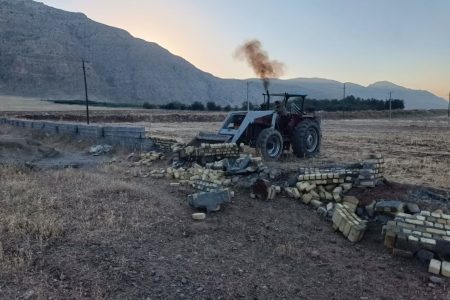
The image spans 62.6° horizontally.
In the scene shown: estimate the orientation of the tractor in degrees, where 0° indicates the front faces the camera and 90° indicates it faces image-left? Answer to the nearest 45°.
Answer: approximately 45°

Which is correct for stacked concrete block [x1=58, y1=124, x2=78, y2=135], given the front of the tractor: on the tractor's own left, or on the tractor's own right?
on the tractor's own right

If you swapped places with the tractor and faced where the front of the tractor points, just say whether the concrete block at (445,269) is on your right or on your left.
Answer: on your left

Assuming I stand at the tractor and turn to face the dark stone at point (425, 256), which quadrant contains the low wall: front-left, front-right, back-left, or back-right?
back-right

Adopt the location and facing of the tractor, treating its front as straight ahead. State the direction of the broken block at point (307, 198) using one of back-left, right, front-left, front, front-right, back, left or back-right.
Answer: front-left

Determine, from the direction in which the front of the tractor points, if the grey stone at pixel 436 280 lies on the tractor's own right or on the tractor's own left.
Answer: on the tractor's own left

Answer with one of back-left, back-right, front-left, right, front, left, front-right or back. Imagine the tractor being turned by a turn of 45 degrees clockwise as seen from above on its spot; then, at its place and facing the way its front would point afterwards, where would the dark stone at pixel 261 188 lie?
left

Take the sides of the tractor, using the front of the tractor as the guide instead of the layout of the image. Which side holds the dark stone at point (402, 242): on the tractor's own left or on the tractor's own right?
on the tractor's own left
